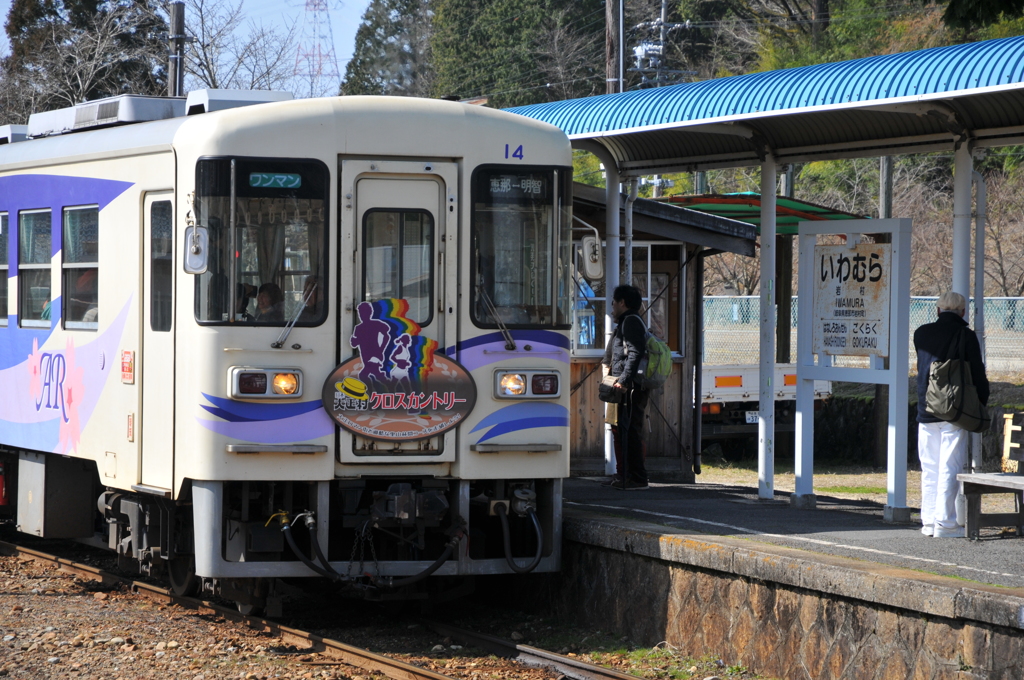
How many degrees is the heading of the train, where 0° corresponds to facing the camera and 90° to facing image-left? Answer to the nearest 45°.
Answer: approximately 315°

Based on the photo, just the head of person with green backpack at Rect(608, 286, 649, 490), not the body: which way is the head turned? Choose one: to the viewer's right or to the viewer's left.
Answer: to the viewer's left

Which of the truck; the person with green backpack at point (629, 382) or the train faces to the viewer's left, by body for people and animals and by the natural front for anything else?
the person with green backpack

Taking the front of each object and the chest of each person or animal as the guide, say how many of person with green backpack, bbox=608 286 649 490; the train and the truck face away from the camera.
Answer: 1

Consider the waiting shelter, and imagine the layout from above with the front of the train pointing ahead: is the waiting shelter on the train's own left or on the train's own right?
on the train's own left

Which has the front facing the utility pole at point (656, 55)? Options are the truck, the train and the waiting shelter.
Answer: the truck

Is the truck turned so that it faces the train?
no

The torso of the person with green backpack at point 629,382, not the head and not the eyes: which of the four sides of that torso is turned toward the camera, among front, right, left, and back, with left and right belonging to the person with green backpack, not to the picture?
left

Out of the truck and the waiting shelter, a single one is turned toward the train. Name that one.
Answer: the waiting shelter

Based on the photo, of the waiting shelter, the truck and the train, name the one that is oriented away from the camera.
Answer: the truck

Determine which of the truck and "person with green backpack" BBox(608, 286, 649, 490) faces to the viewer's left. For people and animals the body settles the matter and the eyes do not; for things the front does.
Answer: the person with green backpack

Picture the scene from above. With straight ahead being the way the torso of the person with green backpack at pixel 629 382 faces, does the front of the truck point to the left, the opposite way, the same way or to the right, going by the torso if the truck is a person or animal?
to the right

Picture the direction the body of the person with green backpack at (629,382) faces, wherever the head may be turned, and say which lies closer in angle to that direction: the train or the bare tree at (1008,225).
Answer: the train

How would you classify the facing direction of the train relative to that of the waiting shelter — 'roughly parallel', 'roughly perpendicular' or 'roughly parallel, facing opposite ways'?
roughly perpendicular

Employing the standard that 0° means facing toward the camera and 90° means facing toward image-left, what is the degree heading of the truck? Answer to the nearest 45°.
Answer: approximately 180°

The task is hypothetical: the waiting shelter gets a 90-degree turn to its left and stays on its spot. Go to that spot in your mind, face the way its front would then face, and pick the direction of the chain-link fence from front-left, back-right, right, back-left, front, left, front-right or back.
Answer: back-left

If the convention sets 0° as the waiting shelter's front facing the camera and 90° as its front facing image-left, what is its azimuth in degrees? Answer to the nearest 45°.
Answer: approximately 45°
